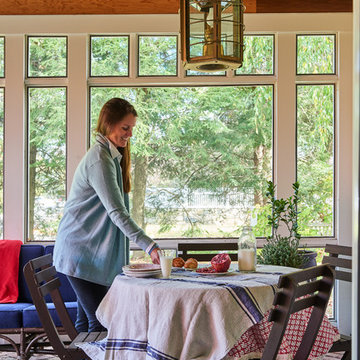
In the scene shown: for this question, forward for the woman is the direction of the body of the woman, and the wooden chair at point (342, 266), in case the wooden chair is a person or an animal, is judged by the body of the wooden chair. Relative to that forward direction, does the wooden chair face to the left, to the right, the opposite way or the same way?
the opposite way

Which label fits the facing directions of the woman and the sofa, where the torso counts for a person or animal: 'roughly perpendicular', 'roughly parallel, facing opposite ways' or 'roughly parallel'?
roughly perpendicular

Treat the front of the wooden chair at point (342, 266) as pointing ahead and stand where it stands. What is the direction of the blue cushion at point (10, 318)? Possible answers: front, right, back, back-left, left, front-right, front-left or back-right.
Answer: front-right

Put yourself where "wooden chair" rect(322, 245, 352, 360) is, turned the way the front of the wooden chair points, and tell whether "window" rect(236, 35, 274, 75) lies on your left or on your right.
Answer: on your right

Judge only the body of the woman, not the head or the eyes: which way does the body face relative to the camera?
to the viewer's right

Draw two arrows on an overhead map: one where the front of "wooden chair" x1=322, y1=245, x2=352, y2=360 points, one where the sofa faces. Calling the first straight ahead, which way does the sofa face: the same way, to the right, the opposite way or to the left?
to the left

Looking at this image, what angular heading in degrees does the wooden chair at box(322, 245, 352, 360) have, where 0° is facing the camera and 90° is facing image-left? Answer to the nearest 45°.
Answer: approximately 45°

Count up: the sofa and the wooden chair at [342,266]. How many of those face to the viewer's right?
0

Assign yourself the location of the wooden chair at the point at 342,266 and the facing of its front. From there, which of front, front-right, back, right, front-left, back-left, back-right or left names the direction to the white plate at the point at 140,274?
front

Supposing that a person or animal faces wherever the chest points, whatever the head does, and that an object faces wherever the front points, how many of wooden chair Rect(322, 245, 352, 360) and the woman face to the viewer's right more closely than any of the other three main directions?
1

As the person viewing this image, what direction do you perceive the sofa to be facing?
facing the viewer

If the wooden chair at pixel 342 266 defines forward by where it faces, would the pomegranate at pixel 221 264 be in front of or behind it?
in front
